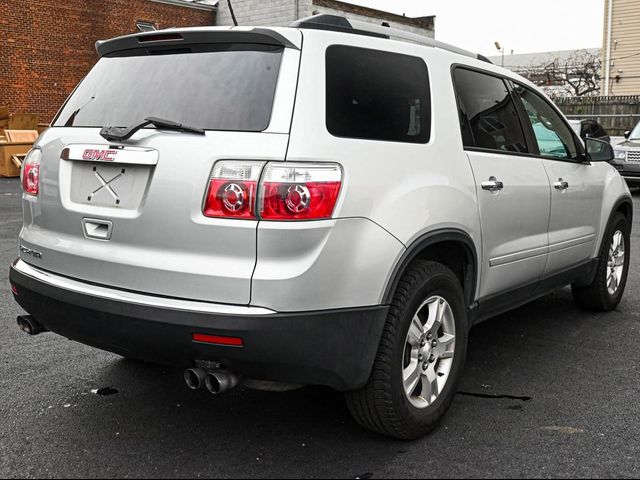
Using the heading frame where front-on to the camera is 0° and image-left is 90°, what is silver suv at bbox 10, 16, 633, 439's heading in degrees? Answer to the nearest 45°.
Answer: approximately 225°

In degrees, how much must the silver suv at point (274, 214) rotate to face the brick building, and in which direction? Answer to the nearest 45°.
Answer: approximately 45° to its left

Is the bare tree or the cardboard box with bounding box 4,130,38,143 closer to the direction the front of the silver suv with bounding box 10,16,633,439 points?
the bare tree

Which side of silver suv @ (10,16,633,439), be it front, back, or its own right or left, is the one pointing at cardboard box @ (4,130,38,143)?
left

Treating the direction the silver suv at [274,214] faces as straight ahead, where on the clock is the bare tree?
The bare tree is roughly at 11 o'clock from the silver suv.
